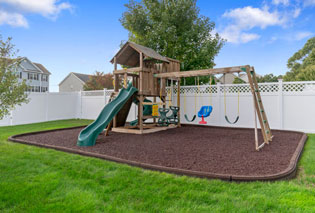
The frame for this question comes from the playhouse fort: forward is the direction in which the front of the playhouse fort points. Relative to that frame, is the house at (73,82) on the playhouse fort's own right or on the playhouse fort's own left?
on the playhouse fort's own right

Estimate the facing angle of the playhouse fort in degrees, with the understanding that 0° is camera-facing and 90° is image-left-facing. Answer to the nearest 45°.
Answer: approximately 45°

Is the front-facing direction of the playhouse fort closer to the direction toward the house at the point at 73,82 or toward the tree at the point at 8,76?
the tree

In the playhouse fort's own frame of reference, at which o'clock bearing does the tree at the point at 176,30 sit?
The tree is roughly at 5 o'clock from the playhouse fort.

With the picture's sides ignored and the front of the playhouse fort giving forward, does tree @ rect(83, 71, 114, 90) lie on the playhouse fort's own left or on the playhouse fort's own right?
on the playhouse fort's own right

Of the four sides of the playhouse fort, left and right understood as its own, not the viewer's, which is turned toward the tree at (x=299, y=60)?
back
